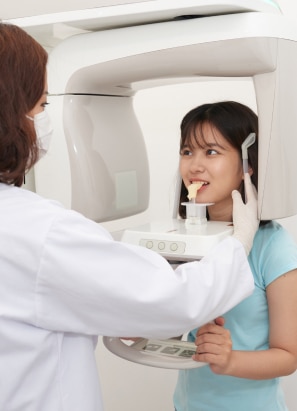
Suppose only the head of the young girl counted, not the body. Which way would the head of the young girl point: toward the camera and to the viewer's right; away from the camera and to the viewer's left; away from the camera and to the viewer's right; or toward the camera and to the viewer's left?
toward the camera and to the viewer's left

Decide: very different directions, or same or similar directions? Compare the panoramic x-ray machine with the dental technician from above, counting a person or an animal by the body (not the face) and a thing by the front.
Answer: very different directions

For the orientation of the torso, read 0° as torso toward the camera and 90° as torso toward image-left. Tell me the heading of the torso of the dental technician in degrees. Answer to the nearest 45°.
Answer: approximately 225°

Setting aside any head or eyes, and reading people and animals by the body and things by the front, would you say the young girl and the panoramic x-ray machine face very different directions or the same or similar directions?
same or similar directions

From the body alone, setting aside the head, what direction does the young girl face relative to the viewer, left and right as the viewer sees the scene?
facing the viewer and to the left of the viewer

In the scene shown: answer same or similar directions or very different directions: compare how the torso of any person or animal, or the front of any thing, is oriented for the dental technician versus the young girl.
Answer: very different directions
